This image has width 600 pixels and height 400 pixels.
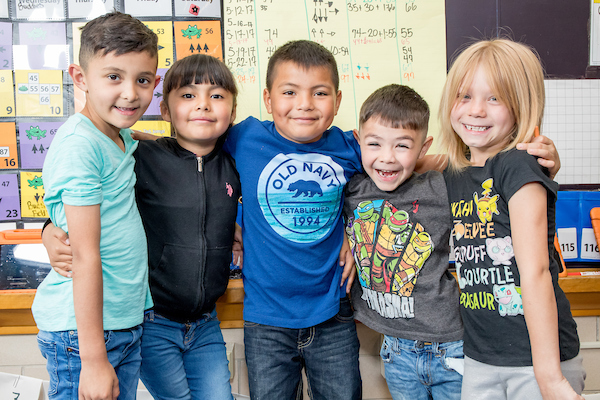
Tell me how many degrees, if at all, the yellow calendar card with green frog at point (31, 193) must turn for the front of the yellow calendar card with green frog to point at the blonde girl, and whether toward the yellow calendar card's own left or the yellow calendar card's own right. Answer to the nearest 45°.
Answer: approximately 45° to the yellow calendar card's own left

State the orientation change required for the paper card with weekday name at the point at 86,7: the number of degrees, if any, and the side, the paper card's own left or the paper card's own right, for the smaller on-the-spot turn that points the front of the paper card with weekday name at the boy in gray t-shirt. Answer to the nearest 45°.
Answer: approximately 45° to the paper card's own left

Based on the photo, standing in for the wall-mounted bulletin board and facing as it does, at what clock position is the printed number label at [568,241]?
The printed number label is roughly at 9 o'clock from the wall-mounted bulletin board.

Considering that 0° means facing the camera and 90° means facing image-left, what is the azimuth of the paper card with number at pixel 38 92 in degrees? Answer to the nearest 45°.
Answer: approximately 0°
